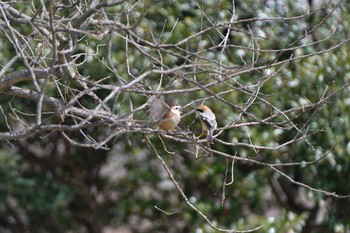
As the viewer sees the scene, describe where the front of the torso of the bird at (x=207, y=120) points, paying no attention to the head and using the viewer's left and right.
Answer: facing to the left of the viewer
